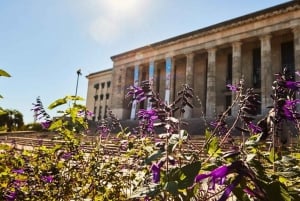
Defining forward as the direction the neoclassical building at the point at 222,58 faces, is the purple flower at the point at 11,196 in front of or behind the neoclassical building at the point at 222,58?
in front

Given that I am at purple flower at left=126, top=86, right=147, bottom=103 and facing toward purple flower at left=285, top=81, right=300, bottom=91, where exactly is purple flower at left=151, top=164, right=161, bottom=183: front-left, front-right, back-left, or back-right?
front-right

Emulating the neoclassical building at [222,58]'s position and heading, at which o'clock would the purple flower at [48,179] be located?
The purple flower is roughly at 11 o'clock from the neoclassical building.

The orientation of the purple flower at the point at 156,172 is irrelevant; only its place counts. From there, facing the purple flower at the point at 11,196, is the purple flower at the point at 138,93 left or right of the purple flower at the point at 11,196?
right

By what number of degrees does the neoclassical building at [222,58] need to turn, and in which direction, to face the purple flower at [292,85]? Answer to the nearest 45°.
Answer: approximately 45° to its left

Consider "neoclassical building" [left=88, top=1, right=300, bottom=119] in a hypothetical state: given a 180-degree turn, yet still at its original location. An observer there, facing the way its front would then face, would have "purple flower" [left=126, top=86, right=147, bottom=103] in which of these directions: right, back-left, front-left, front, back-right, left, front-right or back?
back-right

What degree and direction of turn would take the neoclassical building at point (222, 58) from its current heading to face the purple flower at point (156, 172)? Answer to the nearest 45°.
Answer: approximately 45° to its left

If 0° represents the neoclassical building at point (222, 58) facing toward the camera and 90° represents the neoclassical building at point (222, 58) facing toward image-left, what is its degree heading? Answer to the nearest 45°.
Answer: approximately 45°
